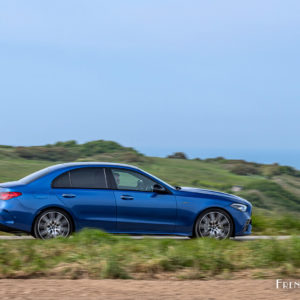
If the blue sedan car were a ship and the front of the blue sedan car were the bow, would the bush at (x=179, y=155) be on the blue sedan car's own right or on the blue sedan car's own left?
on the blue sedan car's own left

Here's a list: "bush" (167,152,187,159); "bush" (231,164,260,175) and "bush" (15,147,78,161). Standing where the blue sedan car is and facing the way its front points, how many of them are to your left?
3

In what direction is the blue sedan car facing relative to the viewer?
to the viewer's right

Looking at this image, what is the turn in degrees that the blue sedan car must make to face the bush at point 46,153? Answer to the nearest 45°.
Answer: approximately 90° to its left

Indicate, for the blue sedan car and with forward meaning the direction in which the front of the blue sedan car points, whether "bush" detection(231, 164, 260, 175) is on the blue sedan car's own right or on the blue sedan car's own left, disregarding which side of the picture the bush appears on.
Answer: on the blue sedan car's own left
